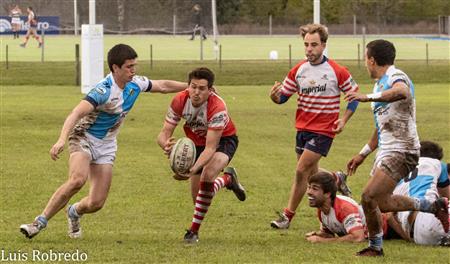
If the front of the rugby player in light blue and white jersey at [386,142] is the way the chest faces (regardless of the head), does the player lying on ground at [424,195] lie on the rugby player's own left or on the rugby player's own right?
on the rugby player's own right

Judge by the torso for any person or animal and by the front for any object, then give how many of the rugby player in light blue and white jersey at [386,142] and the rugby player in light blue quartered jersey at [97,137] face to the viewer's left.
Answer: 1

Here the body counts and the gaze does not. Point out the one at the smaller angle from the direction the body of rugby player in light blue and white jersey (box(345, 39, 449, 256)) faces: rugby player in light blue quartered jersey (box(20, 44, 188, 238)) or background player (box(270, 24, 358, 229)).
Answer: the rugby player in light blue quartered jersey

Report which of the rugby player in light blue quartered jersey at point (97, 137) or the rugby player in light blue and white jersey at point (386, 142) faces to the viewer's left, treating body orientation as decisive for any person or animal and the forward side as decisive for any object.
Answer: the rugby player in light blue and white jersey at point (386, 142)

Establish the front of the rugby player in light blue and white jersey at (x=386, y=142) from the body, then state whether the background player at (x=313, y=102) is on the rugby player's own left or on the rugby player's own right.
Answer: on the rugby player's own right

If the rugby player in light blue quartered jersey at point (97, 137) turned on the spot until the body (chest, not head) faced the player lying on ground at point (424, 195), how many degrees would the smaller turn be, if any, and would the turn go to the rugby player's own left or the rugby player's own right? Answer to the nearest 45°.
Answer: approximately 45° to the rugby player's own left

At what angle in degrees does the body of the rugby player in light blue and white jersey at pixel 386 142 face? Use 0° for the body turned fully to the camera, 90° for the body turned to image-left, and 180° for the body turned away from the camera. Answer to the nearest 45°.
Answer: approximately 90°

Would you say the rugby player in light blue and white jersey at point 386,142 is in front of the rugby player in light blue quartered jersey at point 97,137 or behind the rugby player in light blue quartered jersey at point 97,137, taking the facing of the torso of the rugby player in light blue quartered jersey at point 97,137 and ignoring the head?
in front
